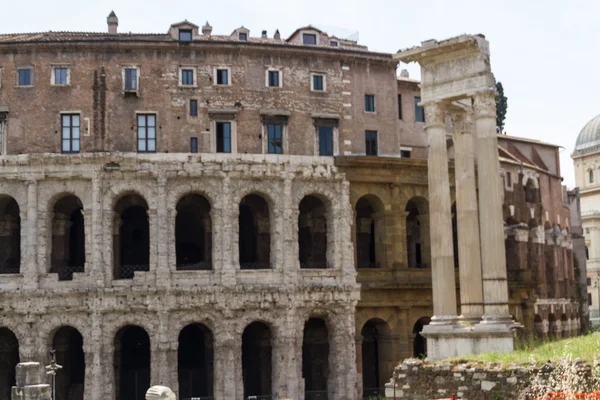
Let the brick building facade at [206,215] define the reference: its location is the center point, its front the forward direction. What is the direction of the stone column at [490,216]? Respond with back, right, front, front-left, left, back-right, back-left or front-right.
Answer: front-left

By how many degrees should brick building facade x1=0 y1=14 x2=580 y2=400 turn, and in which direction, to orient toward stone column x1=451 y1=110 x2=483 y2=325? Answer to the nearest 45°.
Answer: approximately 45° to its left

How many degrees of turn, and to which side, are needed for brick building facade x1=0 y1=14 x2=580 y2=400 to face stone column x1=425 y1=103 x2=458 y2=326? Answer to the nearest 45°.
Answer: approximately 45° to its left

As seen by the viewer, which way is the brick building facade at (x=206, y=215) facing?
toward the camera
